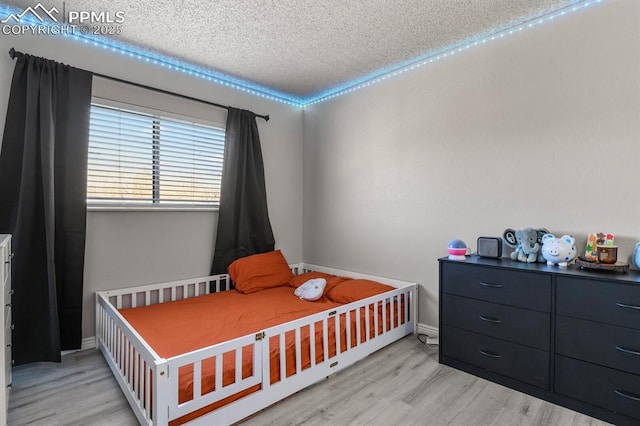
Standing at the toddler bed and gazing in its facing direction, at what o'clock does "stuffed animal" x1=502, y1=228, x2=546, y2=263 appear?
The stuffed animal is roughly at 8 o'clock from the toddler bed.

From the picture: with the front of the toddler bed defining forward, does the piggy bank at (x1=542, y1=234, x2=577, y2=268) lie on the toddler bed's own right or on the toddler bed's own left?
on the toddler bed's own left

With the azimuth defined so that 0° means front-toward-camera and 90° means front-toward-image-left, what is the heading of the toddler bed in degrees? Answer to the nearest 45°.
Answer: approximately 45°

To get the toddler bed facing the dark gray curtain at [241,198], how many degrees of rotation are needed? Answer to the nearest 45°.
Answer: approximately 135° to its right
